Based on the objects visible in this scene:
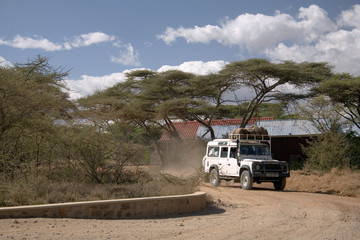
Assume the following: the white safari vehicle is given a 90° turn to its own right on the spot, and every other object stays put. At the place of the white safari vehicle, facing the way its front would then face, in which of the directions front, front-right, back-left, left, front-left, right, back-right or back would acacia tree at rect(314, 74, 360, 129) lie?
back

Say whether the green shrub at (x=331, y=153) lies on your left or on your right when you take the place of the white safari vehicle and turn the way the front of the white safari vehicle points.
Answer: on your left

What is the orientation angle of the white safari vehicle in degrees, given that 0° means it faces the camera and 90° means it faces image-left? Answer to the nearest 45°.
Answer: approximately 315°

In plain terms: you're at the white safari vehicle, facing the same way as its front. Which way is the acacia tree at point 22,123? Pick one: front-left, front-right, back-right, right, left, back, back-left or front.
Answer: right

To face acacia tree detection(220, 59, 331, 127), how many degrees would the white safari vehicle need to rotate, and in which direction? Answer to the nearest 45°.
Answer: approximately 135° to its left

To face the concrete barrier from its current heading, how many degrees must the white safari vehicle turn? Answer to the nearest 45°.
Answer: approximately 45° to its right

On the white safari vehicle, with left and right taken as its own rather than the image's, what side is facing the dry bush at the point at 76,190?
right

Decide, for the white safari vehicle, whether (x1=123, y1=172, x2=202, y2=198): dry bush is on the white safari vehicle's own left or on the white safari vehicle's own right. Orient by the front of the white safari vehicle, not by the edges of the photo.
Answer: on the white safari vehicle's own right
